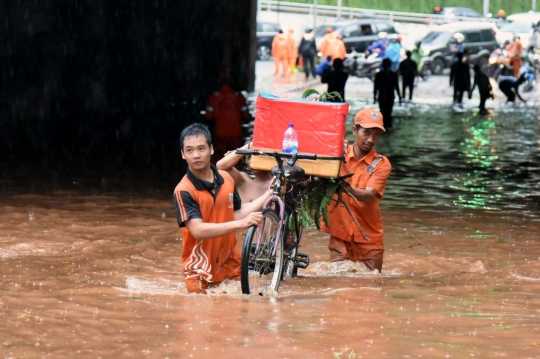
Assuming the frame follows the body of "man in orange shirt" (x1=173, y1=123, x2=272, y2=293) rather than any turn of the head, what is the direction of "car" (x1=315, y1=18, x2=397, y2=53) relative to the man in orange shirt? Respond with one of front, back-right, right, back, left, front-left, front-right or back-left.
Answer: back-left

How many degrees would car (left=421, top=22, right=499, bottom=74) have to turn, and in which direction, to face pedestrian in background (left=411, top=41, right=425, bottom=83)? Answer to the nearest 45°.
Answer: approximately 45° to its left

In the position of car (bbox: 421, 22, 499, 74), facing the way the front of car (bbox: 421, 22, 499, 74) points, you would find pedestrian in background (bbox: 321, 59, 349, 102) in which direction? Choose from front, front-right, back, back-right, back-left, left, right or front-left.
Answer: front-left

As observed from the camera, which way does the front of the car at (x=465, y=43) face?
facing the viewer and to the left of the viewer

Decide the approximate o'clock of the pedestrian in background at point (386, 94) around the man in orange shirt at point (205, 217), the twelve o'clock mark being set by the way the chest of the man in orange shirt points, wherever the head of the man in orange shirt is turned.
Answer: The pedestrian in background is roughly at 8 o'clock from the man in orange shirt.

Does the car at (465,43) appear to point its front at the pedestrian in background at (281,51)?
yes

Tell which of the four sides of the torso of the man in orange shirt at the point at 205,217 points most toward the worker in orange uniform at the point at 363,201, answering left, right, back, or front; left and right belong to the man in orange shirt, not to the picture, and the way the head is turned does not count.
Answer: left

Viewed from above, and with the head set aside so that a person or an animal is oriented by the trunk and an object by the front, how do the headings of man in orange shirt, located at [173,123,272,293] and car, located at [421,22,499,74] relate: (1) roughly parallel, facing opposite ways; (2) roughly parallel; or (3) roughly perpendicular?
roughly perpendicular

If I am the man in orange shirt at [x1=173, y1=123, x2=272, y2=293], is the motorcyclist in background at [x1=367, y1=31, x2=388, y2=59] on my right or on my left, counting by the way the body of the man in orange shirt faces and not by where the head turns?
on my left

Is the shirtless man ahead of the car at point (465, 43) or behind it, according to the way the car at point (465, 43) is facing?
ahead

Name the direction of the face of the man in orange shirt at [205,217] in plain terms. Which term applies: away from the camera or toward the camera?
toward the camera

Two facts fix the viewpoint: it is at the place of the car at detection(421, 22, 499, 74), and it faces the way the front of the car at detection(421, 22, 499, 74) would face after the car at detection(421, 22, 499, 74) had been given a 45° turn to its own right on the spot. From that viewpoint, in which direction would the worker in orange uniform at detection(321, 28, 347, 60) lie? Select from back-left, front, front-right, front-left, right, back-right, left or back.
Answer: front-left

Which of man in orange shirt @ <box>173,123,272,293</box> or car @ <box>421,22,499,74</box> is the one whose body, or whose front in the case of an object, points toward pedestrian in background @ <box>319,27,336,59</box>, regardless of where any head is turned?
the car

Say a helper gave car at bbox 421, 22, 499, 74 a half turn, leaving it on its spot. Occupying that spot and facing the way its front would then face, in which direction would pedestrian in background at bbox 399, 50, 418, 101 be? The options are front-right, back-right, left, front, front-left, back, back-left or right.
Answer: back-right

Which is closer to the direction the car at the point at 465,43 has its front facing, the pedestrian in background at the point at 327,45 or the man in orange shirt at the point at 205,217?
the pedestrian in background

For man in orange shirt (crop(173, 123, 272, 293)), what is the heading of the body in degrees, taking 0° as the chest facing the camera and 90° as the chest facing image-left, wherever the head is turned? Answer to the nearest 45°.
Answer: approximately 315°

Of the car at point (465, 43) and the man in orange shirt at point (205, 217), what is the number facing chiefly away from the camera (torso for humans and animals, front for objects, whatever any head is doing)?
0
